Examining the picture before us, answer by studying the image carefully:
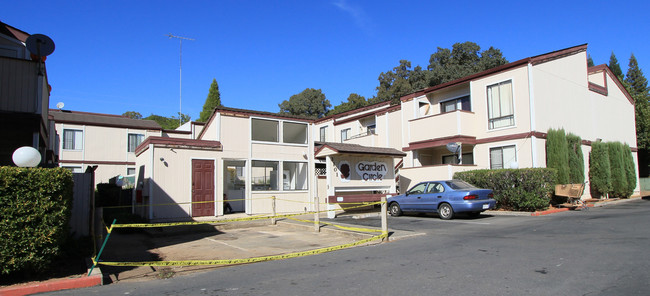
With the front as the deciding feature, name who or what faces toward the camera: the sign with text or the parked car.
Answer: the sign with text

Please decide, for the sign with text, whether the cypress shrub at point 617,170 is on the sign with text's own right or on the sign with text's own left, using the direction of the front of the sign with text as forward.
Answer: on the sign with text's own left

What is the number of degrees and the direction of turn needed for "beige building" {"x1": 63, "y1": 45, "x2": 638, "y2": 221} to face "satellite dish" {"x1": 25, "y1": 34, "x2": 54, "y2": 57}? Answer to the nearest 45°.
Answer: approximately 45° to its right

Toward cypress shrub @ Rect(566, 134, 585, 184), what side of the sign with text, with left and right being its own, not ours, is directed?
left

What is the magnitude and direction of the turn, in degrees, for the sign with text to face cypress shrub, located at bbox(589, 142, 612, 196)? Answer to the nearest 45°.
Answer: approximately 135° to its left

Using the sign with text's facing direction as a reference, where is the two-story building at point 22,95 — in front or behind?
in front

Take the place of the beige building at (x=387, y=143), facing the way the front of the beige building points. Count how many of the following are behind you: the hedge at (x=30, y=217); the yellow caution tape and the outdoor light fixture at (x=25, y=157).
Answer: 0

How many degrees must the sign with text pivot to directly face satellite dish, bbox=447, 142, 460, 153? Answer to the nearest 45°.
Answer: approximately 135° to its left

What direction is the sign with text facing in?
toward the camera

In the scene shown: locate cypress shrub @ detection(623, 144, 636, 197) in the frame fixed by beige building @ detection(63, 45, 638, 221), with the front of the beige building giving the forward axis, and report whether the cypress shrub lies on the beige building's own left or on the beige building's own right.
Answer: on the beige building's own left

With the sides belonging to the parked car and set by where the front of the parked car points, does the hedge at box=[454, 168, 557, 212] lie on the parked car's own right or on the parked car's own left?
on the parked car's own right

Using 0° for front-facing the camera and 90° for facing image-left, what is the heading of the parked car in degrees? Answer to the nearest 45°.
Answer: approximately 135°

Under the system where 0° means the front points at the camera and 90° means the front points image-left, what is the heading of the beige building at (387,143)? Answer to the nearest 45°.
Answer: approximately 0°

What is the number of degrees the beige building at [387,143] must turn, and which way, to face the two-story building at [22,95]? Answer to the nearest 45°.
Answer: approximately 45° to its right

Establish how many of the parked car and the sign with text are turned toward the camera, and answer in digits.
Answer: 1
